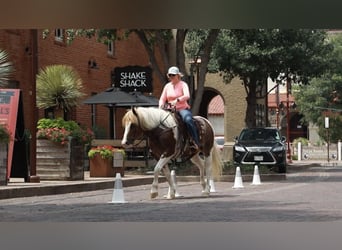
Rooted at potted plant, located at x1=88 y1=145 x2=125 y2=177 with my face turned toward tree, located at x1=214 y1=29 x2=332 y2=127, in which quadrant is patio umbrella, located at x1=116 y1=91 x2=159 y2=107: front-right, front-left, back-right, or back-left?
front-left

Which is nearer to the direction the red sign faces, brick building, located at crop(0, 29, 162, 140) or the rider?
the rider

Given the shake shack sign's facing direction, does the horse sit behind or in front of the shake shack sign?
in front

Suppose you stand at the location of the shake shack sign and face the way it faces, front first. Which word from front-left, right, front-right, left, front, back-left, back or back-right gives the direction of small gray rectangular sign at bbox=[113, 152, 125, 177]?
front

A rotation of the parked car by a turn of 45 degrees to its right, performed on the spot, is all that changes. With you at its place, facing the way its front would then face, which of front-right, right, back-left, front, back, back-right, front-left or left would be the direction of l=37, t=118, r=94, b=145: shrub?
front

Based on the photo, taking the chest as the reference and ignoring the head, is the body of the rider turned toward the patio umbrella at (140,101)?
no

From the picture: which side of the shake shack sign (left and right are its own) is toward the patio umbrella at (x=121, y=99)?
front

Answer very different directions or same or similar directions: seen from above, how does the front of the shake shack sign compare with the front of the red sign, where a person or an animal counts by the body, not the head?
same or similar directions

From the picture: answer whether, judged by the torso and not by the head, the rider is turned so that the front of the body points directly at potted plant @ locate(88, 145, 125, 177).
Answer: no

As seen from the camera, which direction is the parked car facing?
toward the camera

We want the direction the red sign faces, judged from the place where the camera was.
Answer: facing the viewer

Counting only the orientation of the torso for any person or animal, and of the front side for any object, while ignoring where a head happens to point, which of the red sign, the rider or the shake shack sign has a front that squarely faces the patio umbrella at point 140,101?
the shake shack sign

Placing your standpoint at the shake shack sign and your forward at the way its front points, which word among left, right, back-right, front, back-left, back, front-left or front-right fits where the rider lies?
front

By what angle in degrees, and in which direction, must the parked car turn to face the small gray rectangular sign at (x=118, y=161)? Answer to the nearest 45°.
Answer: approximately 45° to its right

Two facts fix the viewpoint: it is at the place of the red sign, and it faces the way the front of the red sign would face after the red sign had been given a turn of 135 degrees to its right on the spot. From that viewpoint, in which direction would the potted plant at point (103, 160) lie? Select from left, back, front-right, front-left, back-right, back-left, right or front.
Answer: right

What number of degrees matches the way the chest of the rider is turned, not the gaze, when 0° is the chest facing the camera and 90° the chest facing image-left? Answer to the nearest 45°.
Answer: approximately 45°

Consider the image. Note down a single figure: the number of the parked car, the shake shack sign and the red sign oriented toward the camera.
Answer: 3
